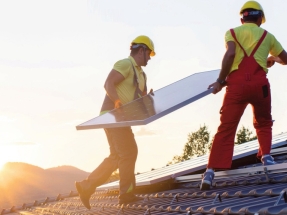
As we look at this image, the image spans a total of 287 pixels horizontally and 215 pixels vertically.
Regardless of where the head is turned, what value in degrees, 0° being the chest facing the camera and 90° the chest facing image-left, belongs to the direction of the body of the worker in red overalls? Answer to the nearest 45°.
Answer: approximately 180°
